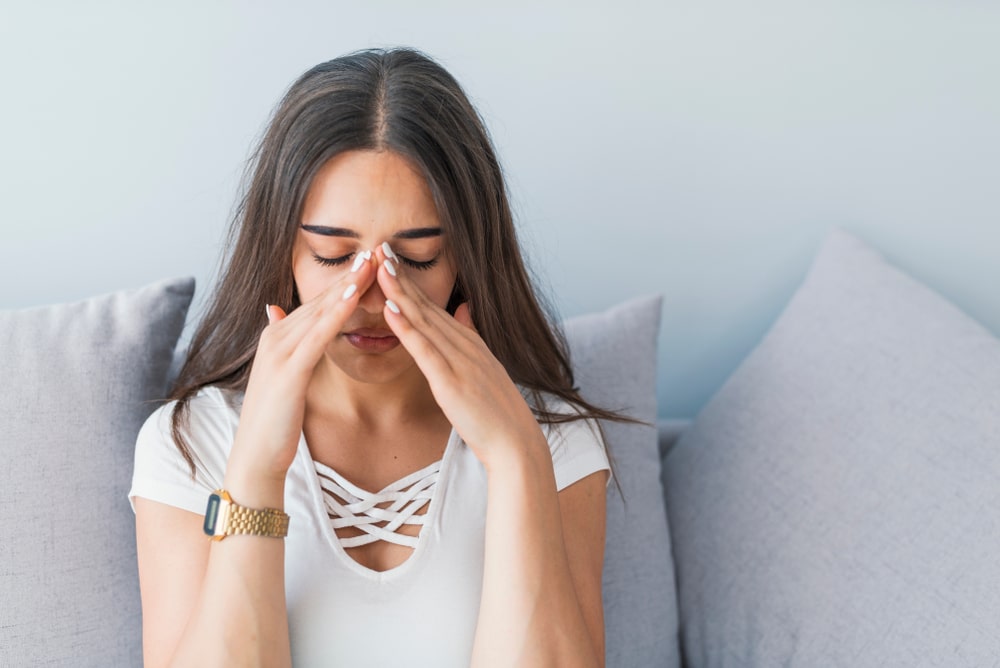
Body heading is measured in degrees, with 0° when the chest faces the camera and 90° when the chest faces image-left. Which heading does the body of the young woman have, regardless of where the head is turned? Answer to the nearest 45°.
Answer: approximately 0°

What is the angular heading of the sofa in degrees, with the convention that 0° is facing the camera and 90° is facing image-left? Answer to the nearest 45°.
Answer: approximately 0°
